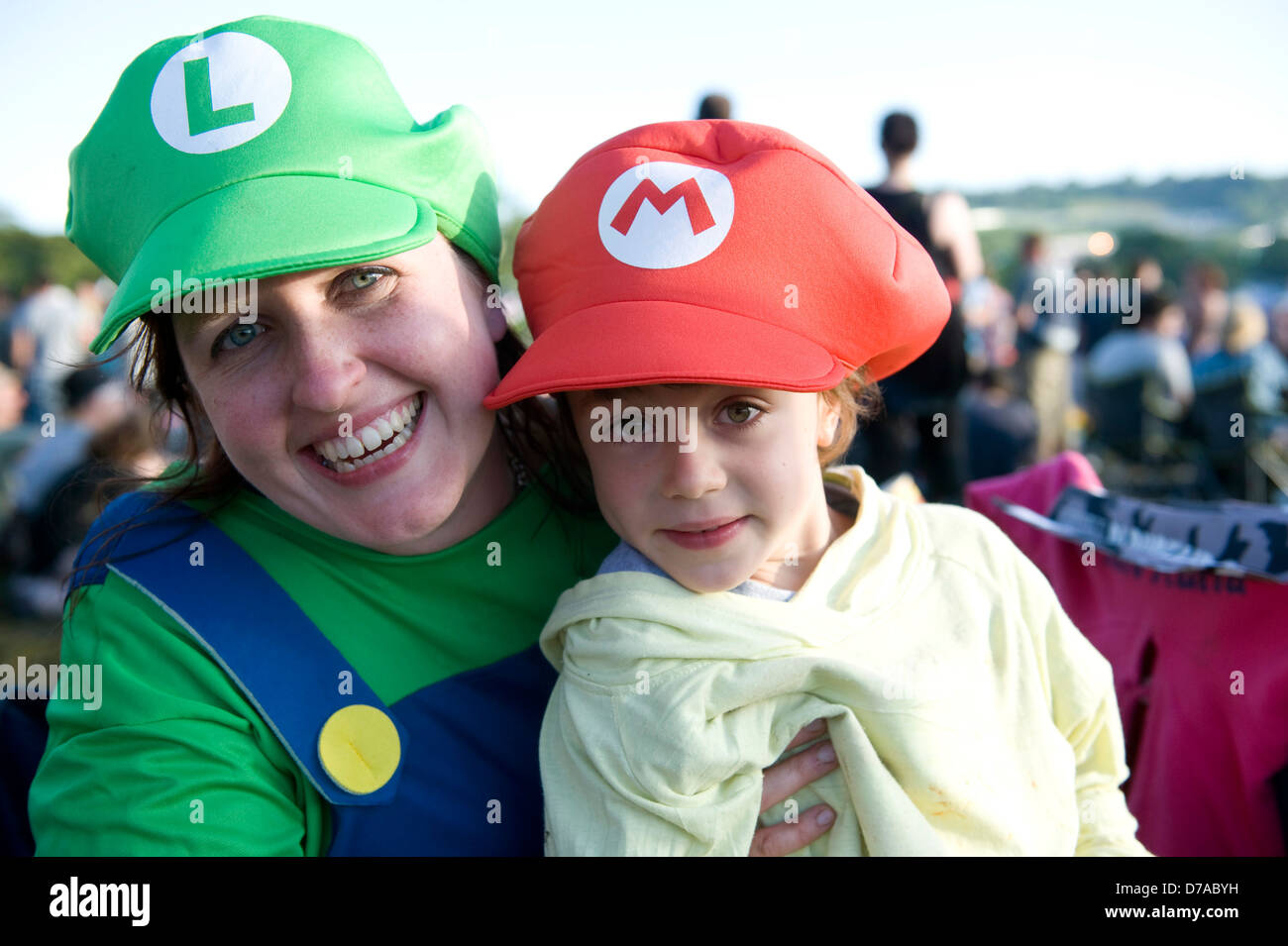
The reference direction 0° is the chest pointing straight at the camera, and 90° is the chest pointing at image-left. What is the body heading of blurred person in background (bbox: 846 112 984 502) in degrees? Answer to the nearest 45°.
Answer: approximately 180°

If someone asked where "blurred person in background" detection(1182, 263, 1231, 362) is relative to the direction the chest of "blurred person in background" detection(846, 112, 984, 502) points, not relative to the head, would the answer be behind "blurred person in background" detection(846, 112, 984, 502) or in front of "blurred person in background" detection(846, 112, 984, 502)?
in front

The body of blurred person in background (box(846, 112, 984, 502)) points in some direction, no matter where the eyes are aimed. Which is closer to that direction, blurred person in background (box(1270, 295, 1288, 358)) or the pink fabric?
the blurred person in background

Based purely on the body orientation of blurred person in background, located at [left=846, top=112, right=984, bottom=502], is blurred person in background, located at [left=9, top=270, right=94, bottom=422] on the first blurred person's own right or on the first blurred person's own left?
on the first blurred person's own left

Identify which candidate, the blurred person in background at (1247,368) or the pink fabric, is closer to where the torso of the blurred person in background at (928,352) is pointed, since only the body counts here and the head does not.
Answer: the blurred person in background

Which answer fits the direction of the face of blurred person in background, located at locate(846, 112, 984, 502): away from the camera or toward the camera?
away from the camera

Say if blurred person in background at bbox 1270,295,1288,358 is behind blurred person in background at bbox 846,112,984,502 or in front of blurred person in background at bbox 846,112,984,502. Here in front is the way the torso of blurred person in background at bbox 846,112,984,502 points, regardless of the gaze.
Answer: in front

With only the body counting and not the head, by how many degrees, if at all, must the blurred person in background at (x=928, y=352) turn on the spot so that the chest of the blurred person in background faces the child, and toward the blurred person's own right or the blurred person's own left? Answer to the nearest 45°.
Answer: approximately 180°

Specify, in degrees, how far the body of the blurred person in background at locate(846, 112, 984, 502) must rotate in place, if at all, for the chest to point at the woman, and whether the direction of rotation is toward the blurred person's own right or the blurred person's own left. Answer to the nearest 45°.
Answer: approximately 180°

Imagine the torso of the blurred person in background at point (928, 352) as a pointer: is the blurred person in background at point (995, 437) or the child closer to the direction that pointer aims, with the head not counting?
the blurred person in background

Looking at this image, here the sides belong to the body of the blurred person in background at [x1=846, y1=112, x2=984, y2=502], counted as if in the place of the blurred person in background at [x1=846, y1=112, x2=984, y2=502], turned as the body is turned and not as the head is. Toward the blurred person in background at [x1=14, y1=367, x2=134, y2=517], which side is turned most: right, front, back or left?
left

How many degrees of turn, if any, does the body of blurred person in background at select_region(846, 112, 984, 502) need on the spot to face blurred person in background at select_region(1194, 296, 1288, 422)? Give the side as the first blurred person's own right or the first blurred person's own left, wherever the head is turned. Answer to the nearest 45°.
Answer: approximately 45° to the first blurred person's own right
